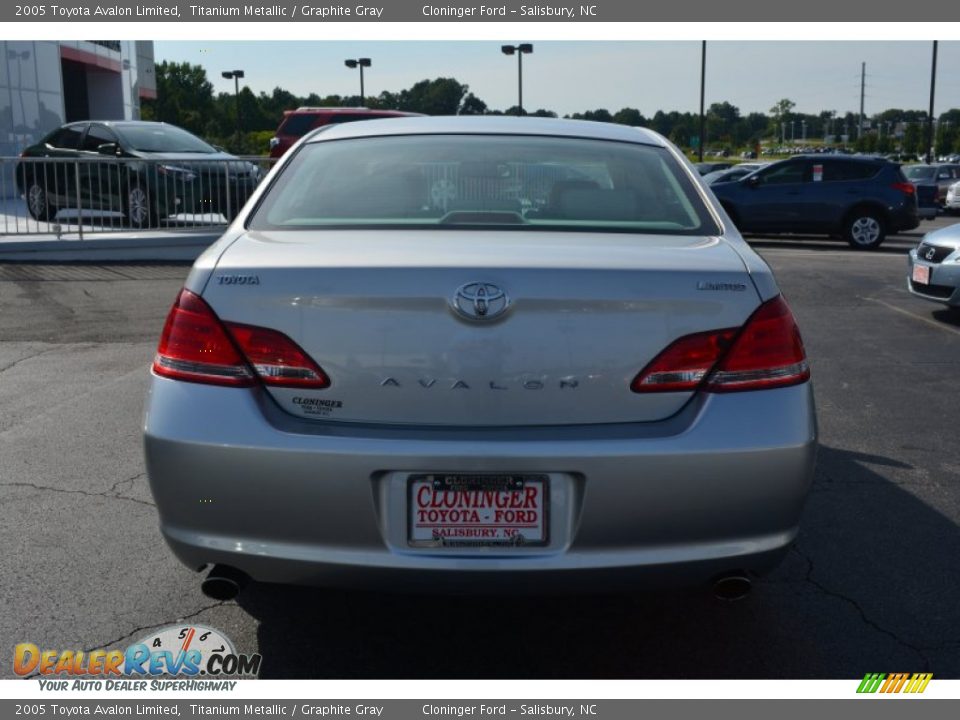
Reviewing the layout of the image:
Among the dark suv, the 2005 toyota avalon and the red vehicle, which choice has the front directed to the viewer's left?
the dark suv

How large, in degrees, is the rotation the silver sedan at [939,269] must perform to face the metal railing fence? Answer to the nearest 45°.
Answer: approximately 45° to its right

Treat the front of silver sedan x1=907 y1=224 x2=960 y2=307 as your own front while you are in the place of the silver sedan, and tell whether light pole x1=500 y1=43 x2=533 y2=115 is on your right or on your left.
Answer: on your right

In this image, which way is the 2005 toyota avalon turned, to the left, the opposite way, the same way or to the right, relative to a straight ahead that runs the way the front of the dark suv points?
to the right

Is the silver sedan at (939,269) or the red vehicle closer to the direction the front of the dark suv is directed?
the red vehicle

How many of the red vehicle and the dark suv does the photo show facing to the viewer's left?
1

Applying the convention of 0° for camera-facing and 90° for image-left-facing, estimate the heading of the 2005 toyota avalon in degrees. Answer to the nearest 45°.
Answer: approximately 180°

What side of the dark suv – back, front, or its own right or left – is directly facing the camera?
left
